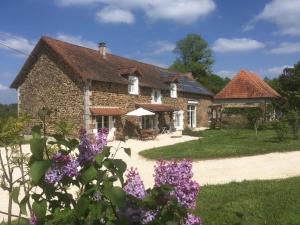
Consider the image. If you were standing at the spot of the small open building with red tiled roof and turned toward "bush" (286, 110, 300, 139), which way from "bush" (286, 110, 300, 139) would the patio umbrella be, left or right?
right

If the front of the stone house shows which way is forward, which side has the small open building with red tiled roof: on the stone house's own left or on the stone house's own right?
on the stone house's own left

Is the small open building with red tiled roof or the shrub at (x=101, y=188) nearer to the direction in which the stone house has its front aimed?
the shrub

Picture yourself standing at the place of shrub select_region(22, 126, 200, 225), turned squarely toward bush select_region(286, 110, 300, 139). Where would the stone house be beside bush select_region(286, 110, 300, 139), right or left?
left

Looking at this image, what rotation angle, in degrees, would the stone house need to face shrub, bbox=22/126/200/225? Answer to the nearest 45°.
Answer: approximately 45° to its right

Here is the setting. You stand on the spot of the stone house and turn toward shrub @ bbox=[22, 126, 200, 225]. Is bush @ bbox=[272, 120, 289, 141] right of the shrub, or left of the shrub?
left

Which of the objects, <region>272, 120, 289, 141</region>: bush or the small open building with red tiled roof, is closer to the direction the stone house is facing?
the bush

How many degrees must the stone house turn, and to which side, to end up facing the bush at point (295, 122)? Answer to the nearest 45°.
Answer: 0° — it already faces it

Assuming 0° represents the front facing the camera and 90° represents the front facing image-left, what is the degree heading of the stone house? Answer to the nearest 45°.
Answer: approximately 315°
